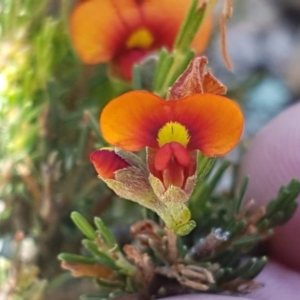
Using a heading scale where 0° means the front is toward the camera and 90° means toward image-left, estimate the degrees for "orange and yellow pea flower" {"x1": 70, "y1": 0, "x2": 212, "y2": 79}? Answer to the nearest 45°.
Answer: approximately 0°
